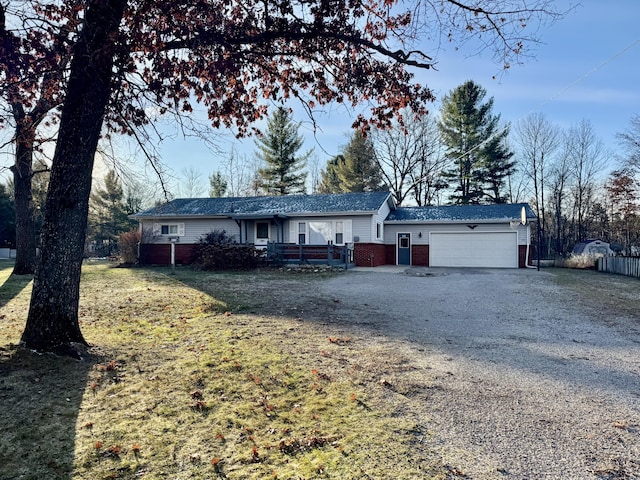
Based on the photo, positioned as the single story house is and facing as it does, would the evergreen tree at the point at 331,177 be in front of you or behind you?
behind

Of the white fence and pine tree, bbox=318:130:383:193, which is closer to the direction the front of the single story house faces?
the white fence

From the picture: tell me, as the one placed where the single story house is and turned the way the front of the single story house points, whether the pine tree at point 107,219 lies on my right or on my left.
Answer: on my right

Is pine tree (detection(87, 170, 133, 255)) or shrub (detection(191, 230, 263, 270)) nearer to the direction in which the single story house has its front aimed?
the shrub

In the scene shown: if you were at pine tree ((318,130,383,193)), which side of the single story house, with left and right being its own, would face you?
back

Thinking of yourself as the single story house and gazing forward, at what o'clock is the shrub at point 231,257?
The shrub is roughly at 2 o'clock from the single story house.

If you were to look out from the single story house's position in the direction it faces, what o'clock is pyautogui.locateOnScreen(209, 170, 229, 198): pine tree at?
The pine tree is roughly at 5 o'clock from the single story house.

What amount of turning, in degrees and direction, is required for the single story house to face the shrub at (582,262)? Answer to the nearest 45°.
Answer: approximately 90° to its left

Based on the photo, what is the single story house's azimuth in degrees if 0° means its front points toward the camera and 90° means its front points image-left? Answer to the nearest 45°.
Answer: approximately 0°

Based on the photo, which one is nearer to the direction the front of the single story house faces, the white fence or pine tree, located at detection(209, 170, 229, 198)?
the white fence

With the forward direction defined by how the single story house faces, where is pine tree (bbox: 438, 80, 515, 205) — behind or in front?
behind
